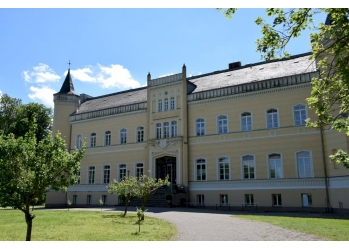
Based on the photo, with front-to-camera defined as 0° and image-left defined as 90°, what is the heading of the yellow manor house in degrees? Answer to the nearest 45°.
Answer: approximately 45°

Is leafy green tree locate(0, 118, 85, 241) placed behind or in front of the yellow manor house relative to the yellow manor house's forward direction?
in front

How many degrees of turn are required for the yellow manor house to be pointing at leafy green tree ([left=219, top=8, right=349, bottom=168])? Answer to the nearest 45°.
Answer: approximately 45° to its left
